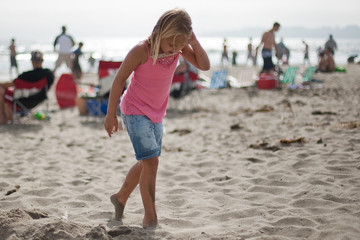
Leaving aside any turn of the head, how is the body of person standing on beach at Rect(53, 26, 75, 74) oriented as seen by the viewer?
away from the camera

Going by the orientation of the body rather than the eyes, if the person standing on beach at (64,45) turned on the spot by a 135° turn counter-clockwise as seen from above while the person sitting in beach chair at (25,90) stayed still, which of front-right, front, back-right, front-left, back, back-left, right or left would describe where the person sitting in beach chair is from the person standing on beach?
front-left

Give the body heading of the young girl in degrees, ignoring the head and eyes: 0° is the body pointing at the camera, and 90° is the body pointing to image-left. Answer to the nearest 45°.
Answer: approximately 315°

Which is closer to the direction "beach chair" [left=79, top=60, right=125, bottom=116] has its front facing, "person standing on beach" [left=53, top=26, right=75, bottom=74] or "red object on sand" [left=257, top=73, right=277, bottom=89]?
the person standing on beach

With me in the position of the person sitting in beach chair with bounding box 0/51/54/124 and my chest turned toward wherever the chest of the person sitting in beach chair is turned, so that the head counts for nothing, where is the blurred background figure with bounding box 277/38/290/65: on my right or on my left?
on my right

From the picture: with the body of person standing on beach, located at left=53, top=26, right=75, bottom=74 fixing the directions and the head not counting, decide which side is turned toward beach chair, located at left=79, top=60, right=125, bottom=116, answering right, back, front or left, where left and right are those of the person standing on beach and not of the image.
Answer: back

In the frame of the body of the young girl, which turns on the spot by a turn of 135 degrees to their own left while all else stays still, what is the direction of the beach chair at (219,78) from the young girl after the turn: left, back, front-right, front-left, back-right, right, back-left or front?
front

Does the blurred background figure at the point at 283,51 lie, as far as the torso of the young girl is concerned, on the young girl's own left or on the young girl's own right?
on the young girl's own left
